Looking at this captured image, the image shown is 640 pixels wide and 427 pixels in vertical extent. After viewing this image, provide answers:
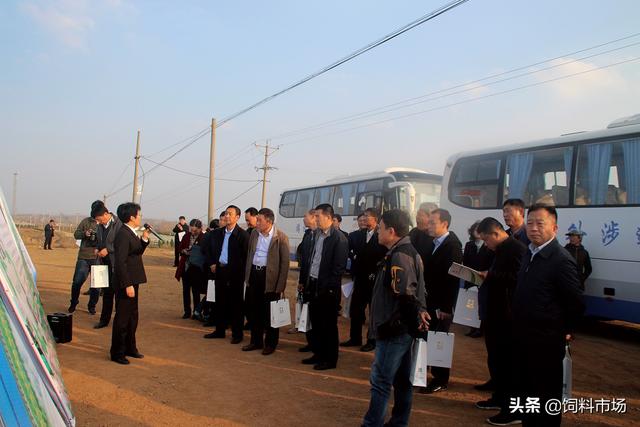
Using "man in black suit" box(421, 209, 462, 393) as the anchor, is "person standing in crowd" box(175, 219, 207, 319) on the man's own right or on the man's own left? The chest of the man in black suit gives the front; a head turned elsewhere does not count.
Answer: on the man's own right

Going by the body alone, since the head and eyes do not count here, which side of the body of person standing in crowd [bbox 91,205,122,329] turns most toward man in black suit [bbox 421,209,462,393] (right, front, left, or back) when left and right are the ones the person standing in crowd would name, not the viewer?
left

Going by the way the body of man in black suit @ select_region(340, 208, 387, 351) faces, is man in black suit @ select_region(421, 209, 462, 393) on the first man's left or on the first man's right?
on the first man's left

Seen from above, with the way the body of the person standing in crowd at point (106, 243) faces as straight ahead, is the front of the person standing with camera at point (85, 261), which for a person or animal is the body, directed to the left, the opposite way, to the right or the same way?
to the left

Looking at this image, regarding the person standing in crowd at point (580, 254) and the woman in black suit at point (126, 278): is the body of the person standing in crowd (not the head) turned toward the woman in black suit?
yes

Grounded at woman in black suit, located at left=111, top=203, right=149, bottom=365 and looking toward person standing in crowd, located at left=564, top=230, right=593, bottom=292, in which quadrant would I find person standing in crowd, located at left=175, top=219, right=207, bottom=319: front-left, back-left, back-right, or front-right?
front-left

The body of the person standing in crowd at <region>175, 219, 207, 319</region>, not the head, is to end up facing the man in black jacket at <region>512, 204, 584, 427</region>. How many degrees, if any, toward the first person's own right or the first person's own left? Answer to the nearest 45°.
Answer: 0° — they already face them

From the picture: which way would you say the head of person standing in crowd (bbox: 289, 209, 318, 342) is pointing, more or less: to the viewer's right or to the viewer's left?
to the viewer's left

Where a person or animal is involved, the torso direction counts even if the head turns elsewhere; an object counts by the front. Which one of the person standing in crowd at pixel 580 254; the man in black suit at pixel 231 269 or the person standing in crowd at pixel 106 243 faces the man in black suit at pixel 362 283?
the person standing in crowd at pixel 580 254

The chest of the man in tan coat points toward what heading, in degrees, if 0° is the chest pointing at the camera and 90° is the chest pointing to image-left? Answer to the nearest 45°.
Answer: approximately 45°

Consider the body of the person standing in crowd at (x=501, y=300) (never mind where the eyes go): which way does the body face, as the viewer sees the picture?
to the viewer's left

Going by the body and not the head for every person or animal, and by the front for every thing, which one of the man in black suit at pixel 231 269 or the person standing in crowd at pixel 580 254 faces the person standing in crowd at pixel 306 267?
the person standing in crowd at pixel 580 254

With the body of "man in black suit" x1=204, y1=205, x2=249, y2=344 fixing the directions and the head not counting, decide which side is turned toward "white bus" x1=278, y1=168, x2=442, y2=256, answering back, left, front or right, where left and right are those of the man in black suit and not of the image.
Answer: back

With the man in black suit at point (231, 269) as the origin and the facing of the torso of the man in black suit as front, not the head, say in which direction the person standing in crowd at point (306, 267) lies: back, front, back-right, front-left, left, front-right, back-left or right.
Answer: left

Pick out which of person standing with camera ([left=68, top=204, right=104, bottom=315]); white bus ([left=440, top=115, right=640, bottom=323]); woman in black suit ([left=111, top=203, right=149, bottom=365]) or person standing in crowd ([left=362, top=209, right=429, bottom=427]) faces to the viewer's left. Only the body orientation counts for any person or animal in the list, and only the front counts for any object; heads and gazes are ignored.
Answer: person standing in crowd ([left=362, top=209, right=429, bottom=427])

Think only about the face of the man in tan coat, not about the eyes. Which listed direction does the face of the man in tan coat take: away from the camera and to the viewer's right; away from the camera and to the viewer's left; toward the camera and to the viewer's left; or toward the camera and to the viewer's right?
toward the camera and to the viewer's left
